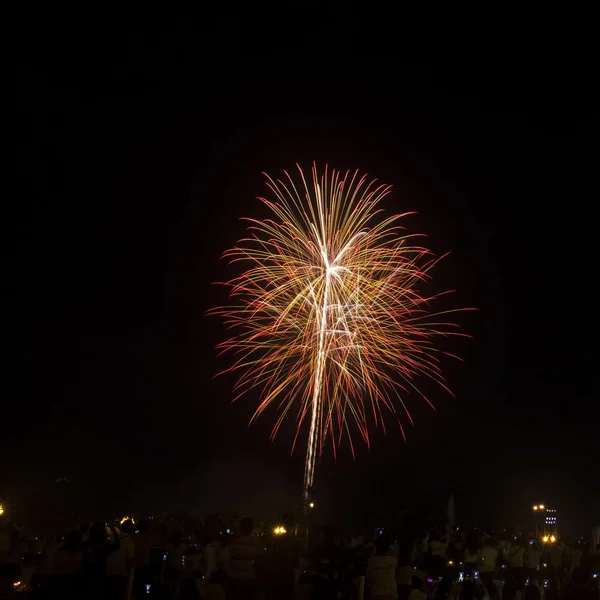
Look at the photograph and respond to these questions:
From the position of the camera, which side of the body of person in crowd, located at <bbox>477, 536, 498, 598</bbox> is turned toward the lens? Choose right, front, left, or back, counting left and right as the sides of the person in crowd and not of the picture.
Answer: back

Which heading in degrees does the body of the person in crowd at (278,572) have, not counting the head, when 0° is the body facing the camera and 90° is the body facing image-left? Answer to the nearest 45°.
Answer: approximately 180°

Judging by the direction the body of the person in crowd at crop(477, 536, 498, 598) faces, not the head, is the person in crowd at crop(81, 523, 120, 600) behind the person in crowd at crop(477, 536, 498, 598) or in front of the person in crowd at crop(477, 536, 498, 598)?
behind

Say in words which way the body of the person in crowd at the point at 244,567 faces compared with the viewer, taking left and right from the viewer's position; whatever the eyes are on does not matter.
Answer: facing away from the viewer

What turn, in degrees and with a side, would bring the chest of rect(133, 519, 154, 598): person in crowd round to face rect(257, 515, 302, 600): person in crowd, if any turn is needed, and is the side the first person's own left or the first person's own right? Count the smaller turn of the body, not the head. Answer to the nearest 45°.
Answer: approximately 135° to the first person's own right

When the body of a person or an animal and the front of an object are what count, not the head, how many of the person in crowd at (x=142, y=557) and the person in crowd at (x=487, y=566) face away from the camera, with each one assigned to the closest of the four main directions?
2

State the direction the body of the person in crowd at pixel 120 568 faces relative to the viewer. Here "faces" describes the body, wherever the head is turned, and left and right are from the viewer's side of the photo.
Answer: facing away from the viewer

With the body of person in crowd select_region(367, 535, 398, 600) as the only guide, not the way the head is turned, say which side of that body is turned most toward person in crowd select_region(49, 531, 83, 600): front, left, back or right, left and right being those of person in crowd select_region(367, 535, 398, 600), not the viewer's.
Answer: left

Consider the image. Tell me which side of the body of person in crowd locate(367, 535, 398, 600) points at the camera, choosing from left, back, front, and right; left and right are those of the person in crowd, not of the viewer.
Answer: back

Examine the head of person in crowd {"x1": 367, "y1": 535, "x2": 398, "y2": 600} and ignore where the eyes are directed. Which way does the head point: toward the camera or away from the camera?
away from the camera

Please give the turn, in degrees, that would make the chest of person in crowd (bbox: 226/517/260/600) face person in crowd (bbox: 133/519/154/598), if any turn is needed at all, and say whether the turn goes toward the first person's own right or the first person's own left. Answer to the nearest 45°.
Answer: approximately 45° to the first person's own left

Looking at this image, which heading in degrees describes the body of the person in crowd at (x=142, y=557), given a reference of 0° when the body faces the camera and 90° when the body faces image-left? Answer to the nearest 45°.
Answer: approximately 180°
